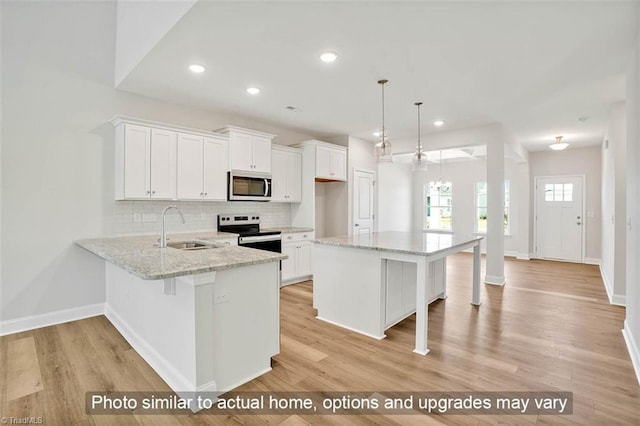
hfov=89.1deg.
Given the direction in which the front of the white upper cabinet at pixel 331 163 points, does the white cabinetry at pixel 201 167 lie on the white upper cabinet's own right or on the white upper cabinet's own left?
on the white upper cabinet's own right

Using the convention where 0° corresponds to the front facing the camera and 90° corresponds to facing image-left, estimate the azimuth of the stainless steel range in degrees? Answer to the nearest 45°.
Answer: approximately 315°

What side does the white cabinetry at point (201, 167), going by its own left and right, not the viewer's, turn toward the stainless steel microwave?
left

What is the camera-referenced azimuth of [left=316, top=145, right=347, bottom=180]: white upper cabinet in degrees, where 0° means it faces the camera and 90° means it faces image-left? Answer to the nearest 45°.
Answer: approximately 315°

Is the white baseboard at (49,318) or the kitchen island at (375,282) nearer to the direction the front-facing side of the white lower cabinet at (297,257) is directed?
the kitchen island
